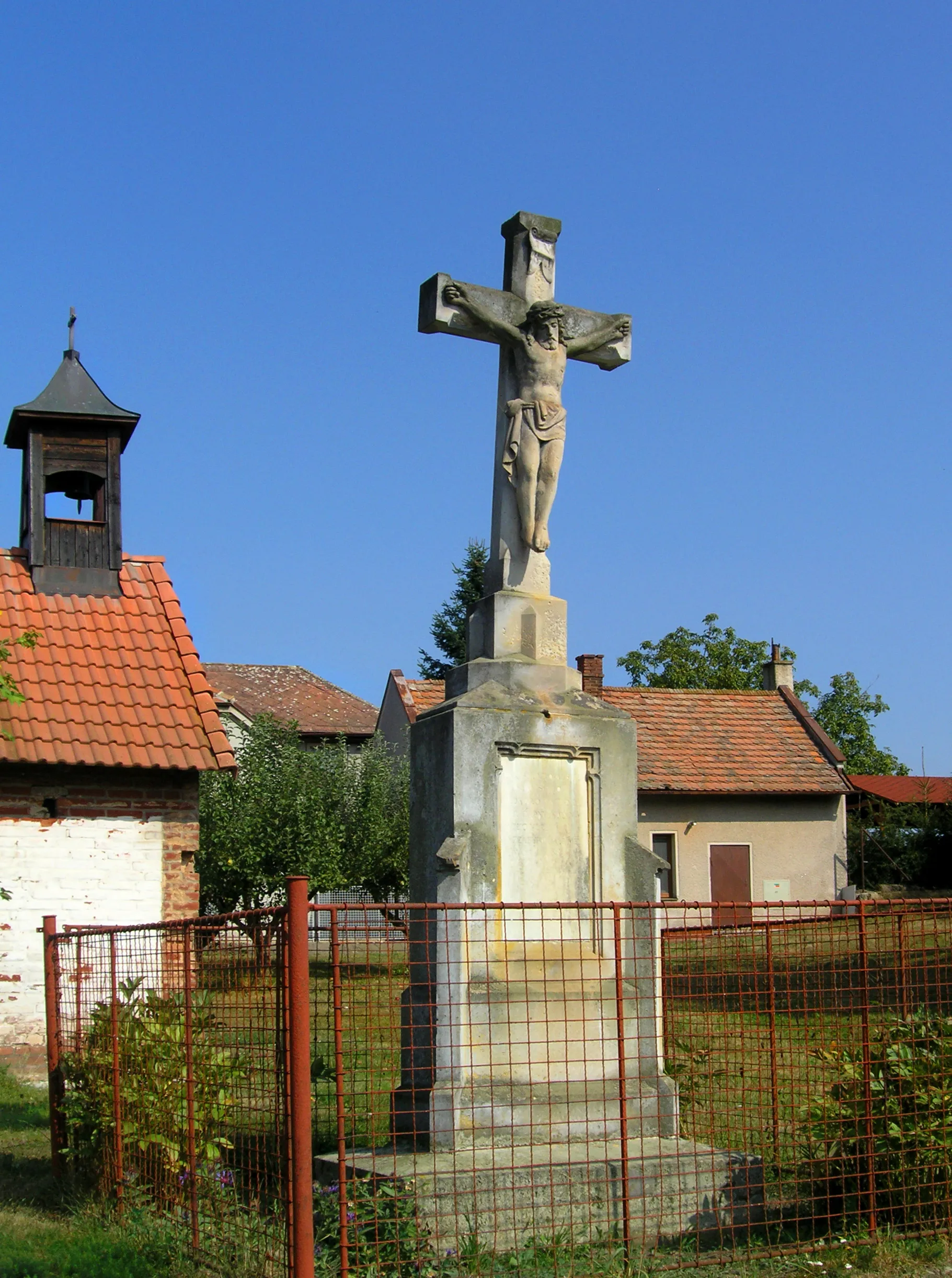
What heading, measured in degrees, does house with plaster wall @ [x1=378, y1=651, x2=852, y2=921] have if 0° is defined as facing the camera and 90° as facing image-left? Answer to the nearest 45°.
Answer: approximately 0°

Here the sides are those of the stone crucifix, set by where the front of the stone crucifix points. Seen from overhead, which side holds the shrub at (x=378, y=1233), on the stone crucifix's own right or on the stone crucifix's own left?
on the stone crucifix's own right

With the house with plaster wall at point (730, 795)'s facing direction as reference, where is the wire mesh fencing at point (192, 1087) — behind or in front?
in front

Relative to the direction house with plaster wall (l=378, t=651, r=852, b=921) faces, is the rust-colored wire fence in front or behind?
in front

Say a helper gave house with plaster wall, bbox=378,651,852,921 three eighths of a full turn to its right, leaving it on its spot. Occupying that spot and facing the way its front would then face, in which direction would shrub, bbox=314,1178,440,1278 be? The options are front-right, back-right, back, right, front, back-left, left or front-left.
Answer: back-left

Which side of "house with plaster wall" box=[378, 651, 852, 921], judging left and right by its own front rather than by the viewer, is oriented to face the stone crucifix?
front

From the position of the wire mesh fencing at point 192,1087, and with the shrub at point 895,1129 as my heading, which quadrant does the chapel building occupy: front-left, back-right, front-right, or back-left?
back-left

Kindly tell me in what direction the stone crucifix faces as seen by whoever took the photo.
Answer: facing the viewer and to the right of the viewer

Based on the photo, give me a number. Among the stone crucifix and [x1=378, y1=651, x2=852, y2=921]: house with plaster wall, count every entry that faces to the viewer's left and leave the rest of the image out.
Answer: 0
